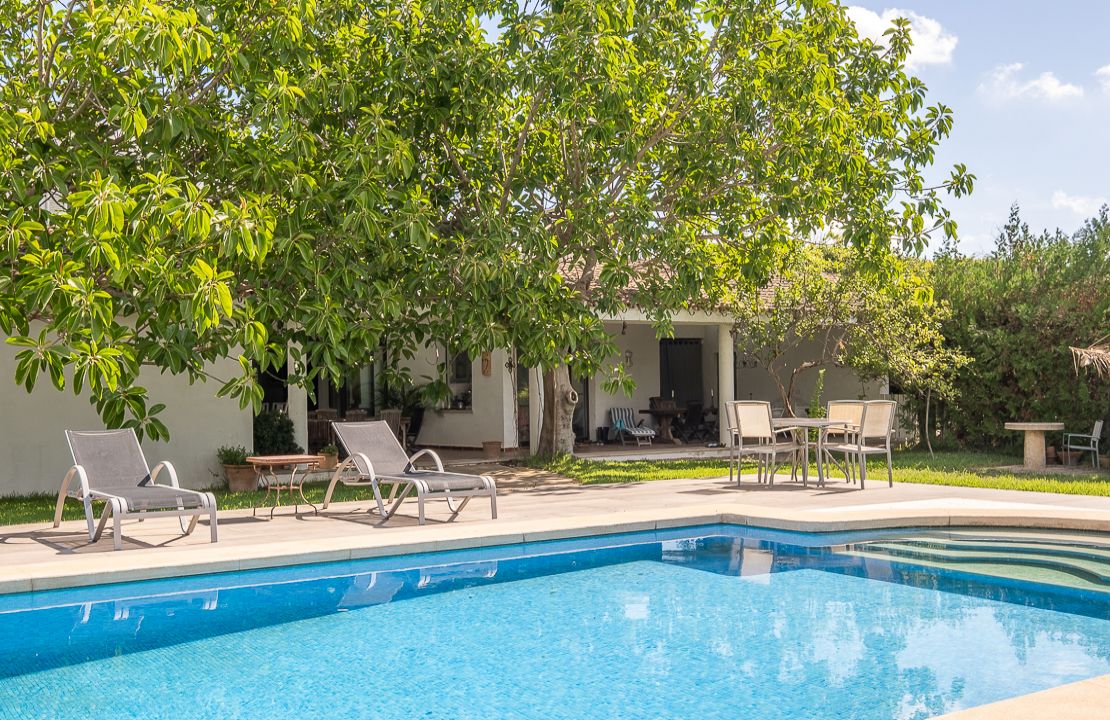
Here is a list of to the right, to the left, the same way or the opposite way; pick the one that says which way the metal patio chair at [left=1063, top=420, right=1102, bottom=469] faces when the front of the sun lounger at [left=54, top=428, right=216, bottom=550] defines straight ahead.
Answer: the opposite way

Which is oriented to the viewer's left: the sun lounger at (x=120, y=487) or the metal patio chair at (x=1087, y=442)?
the metal patio chair

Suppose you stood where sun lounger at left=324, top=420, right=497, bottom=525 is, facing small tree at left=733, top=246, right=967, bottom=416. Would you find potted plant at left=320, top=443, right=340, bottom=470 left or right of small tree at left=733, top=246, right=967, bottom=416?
left

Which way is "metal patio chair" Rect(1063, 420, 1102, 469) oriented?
to the viewer's left

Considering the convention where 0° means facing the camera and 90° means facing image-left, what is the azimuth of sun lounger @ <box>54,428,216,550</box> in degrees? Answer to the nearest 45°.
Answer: approximately 315°

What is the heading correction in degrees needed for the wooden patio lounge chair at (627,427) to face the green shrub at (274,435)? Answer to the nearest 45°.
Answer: approximately 90° to its right

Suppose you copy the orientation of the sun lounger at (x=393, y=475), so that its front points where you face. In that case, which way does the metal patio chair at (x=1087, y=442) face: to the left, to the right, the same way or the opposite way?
the opposite way

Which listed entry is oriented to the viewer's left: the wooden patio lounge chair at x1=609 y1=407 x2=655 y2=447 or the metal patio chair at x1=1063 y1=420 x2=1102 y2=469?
the metal patio chair at x1=1063 y1=420 x2=1102 y2=469

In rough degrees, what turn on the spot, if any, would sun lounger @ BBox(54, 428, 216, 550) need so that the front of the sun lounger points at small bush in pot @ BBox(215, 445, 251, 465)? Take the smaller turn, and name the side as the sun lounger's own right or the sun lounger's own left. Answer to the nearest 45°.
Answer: approximately 135° to the sun lounger's own left

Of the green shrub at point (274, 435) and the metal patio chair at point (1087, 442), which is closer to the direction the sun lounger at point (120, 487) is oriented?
the metal patio chair

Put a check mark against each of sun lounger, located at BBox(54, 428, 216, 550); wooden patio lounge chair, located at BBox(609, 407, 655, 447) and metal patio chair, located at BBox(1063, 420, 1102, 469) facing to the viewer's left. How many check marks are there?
1

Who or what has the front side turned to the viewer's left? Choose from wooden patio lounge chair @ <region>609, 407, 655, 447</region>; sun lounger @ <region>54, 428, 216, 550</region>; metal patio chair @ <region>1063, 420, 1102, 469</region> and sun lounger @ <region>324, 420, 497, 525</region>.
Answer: metal patio chair @ <region>1063, 420, 1102, 469</region>

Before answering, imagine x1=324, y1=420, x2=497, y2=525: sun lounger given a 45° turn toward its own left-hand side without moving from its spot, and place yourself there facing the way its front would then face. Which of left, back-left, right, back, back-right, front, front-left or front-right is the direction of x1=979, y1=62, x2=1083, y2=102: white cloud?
front-left

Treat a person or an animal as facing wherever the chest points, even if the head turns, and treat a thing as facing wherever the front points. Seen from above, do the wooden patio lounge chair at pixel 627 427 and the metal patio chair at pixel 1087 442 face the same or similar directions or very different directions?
very different directions
